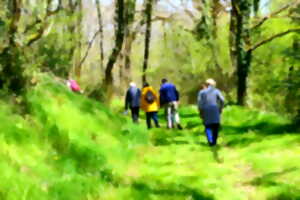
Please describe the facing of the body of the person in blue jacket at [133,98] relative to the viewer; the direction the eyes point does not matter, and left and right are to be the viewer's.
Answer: facing away from the viewer

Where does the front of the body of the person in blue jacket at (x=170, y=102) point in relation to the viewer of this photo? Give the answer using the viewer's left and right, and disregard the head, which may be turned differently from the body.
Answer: facing away from the viewer and to the left of the viewer

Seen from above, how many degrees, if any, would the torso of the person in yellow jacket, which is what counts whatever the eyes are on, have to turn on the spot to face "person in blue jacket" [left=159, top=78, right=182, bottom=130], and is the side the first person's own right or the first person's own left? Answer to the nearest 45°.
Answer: approximately 135° to the first person's own right

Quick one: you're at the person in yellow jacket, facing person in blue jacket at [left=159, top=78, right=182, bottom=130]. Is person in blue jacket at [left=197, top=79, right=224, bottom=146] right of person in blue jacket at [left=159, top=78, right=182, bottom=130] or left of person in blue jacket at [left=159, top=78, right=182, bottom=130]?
right

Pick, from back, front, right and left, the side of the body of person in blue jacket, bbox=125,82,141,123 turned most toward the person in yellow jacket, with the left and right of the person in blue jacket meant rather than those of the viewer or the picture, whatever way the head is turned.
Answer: right

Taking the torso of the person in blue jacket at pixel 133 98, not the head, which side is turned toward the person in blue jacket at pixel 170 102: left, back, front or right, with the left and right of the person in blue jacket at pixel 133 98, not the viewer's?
right

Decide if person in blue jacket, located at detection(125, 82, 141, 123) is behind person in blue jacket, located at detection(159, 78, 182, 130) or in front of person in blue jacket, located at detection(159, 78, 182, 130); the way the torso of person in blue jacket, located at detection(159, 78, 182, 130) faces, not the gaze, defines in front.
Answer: in front

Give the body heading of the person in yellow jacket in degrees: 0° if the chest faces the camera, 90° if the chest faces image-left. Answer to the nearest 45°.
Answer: approximately 135°

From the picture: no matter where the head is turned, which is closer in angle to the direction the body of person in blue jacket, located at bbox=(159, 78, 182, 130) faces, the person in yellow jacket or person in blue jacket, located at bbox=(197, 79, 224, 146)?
the person in yellow jacket

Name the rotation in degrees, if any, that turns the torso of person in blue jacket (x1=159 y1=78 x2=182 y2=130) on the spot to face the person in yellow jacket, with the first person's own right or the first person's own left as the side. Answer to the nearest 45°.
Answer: approximately 45° to the first person's own left

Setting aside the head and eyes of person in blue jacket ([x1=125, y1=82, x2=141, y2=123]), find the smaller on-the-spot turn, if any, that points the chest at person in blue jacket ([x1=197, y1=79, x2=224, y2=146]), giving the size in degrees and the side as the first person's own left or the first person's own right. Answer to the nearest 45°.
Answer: approximately 135° to the first person's own right
